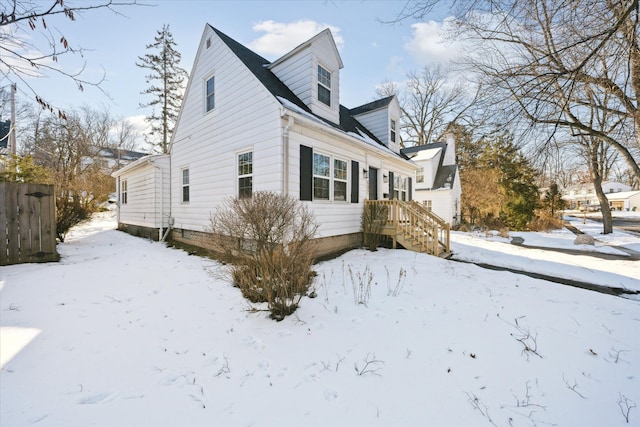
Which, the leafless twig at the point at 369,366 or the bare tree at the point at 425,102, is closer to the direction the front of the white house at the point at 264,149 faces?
the leafless twig

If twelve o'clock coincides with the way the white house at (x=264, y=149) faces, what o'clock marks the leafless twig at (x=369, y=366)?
The leafless twig is roughly at 1 o'clock from the white house.

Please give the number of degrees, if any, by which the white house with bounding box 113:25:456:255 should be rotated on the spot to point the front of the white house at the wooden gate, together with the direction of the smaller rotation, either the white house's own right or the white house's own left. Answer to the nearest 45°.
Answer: approximately 135° to the white house's own right

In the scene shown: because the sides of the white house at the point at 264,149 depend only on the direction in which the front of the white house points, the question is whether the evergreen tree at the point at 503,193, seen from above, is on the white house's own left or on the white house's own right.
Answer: on the white house's own left

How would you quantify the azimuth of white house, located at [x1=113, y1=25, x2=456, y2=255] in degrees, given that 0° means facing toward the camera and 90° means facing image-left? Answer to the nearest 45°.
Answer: approximately 315°

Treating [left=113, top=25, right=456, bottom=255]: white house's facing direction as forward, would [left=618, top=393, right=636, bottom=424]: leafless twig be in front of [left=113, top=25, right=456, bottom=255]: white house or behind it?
in front

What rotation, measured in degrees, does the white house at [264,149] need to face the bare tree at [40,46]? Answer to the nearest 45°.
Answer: approximately 45° to its right

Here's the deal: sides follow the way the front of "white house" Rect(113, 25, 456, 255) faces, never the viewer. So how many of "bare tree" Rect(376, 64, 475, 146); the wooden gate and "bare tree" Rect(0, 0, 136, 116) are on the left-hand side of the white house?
1

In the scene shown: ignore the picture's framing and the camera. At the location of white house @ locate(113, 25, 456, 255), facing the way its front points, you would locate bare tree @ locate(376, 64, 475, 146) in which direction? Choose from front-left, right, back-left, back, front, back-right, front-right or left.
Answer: left

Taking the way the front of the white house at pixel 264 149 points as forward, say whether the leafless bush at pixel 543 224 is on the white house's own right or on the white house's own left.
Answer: on the white house's own left

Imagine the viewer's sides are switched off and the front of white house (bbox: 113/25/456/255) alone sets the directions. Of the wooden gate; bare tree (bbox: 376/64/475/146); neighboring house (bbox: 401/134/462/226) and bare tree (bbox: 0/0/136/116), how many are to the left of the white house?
2

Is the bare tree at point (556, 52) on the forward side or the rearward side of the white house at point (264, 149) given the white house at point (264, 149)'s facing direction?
on the forward side

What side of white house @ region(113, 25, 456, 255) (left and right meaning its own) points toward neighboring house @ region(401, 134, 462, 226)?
left
